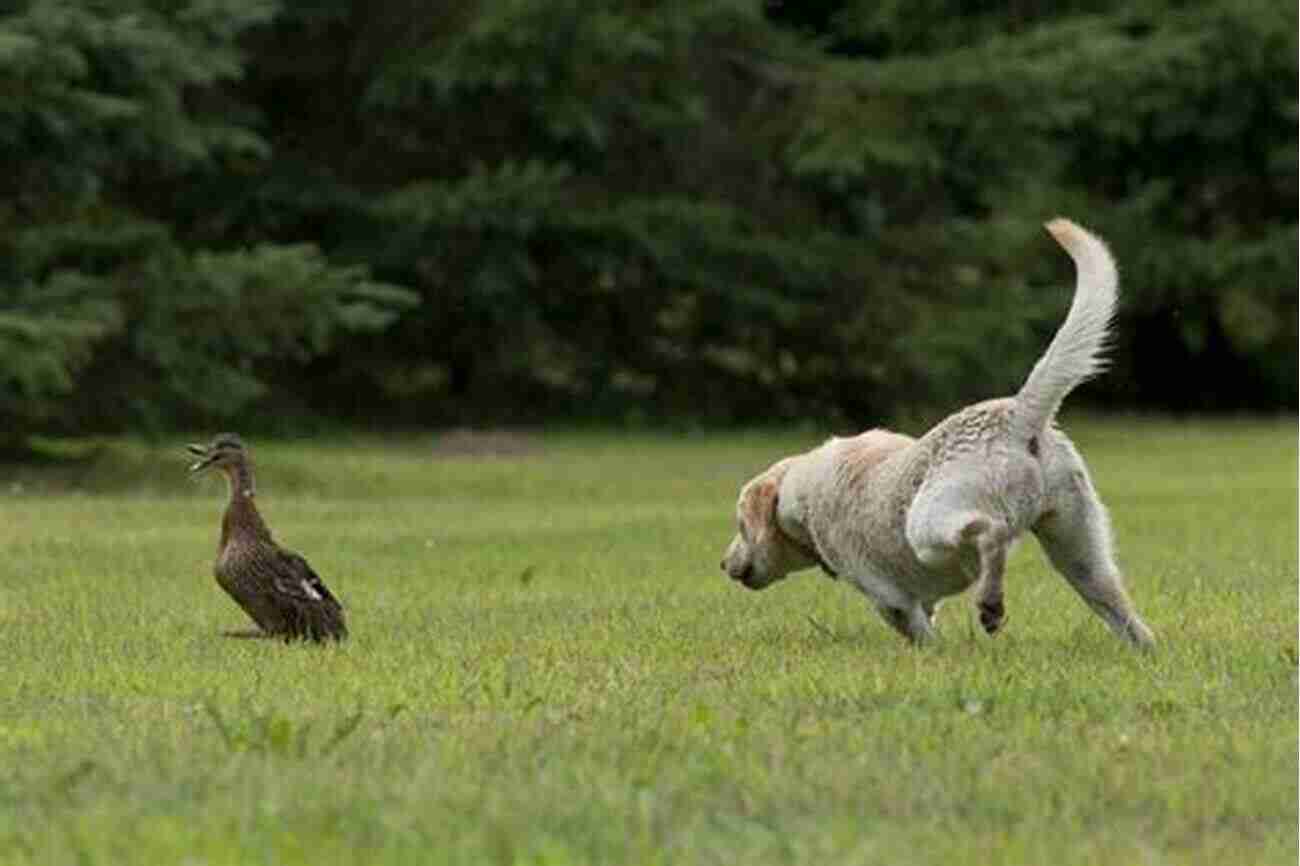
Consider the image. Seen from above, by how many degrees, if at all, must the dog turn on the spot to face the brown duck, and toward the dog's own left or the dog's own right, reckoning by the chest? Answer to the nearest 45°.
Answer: approximately 45° to the dog's own left

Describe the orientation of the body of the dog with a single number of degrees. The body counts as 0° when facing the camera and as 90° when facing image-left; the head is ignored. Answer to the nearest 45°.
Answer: approximately 135°

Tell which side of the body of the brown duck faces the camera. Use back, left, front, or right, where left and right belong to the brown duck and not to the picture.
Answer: left

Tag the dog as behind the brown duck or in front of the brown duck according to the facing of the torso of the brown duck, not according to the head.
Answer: behind
